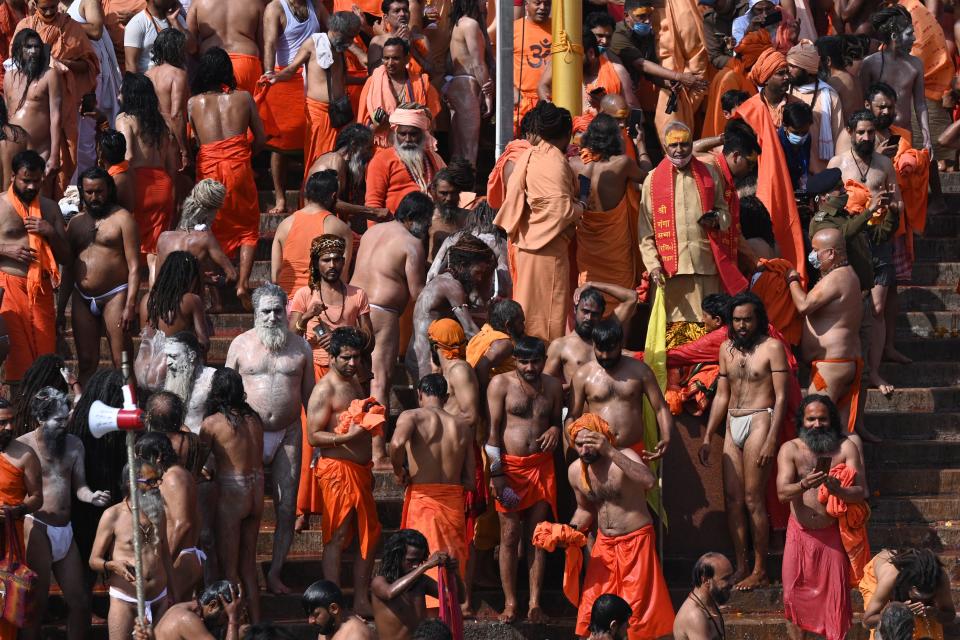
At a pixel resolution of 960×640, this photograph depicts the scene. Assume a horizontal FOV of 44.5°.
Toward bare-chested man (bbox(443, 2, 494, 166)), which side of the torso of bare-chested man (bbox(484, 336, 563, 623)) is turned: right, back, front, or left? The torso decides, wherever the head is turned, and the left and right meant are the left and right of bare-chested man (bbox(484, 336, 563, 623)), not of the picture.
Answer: back

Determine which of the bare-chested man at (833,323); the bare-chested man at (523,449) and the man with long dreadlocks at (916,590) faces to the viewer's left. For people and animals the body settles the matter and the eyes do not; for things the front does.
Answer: the bare-chested man at (833,323)

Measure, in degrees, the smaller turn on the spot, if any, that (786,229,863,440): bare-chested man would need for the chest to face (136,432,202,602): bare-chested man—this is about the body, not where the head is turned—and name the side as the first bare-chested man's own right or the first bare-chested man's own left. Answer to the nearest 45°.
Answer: approximately 45° to the first bare-chested man's own left

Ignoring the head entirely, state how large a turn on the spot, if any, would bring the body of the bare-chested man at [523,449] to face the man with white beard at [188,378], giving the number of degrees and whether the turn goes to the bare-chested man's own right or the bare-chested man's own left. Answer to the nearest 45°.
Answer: approximately 90° to the bare-chested man's own right

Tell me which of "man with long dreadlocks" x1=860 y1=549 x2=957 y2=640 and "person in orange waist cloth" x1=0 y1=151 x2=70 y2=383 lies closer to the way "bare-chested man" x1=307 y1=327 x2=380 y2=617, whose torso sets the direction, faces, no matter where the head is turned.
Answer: the man with long dreadlocks

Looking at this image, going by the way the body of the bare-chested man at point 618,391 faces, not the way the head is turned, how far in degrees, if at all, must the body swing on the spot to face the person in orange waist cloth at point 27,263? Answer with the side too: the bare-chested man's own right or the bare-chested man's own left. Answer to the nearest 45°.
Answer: approximately 90° to the bare-chested man's own right

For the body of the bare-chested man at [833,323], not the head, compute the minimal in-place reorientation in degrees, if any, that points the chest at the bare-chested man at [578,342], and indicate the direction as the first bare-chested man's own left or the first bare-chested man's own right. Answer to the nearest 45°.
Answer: approximately 45° to the first bare-chested man's own left
